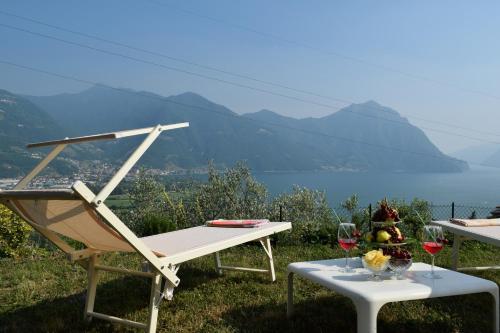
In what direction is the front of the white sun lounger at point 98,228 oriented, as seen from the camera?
facing away from the viewer and to the right of the viewer

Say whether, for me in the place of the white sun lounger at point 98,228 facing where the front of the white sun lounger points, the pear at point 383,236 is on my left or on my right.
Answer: on my right

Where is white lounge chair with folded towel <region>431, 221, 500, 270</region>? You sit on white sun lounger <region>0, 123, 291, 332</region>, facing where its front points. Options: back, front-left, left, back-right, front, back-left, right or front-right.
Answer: front-right

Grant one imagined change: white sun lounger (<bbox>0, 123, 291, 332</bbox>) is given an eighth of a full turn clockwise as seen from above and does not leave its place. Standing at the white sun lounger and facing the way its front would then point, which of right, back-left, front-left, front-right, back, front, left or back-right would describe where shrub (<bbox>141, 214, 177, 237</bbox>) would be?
left

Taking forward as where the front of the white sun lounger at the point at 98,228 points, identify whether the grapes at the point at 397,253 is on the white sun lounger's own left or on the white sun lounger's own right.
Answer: on the white sun lounger's own right

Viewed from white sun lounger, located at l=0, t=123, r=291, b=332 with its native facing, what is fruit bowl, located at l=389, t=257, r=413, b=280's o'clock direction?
The fruit bowl is roughly at 2 o'clock from the white sun lounger.

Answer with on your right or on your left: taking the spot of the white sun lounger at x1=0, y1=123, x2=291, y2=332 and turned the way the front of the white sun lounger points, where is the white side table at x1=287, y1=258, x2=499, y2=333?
on your right

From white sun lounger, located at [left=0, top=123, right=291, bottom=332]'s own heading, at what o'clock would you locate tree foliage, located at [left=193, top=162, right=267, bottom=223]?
The tree foliage is roughly at 11 o'clock from the white sun lounger.

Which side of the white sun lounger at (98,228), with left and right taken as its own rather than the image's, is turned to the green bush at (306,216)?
front

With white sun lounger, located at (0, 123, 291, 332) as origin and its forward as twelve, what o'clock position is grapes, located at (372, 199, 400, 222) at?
The grapes is roughly at 2 o'clock from the white sun lounger.
